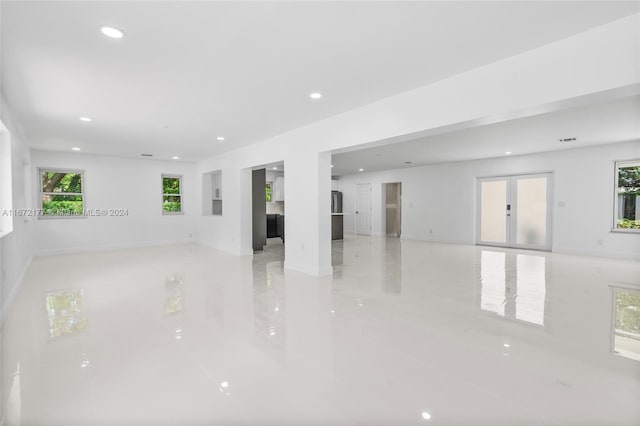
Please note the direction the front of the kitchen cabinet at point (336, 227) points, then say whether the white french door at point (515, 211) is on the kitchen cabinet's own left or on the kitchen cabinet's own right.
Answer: on the kitchen cabinet's own left

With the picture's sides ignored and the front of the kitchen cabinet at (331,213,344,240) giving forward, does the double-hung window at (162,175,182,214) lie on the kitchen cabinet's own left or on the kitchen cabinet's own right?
on the kitchen cabinet's own right

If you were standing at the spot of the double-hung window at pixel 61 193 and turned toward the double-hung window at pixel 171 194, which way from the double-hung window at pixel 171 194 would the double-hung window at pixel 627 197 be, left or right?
right

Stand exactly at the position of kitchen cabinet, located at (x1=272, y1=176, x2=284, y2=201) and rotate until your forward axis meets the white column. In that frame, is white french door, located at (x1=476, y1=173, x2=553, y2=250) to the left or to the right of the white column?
left

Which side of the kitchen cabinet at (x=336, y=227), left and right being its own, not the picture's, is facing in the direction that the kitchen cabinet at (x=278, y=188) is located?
right

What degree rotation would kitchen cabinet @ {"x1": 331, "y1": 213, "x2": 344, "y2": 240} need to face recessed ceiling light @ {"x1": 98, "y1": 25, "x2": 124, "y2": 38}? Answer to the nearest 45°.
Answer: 0° — it already faces it

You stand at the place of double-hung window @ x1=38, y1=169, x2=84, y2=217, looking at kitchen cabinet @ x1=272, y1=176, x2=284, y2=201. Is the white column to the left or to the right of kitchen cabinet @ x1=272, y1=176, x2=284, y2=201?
right

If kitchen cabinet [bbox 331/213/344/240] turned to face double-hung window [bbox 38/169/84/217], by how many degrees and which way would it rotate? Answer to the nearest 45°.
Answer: approximately 90° to its right

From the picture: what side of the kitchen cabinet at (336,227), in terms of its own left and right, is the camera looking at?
front

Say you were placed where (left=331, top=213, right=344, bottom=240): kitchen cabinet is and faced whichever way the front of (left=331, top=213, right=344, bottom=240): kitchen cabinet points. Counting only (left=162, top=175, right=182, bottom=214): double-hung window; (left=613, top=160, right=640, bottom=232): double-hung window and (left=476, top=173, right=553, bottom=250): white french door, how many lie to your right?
1

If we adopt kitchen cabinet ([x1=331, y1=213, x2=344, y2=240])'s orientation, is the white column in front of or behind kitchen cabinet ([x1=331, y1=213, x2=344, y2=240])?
in front
